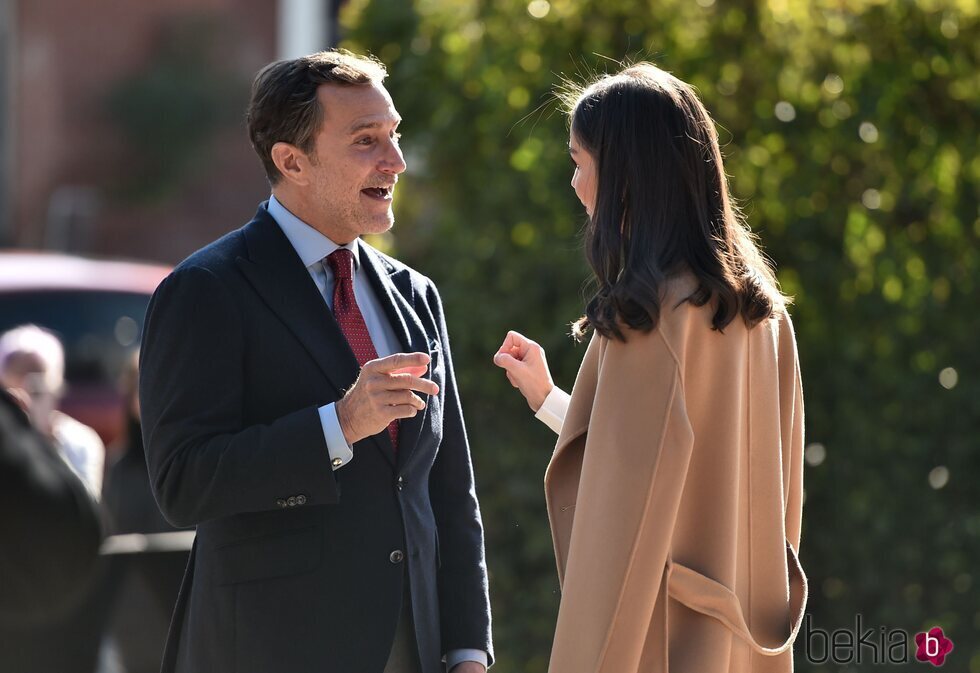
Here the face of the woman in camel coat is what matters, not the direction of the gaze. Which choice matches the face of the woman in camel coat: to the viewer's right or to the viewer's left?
to the viewer's left

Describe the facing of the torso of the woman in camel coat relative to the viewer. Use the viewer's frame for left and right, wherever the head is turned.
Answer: facing away from the viewer and to the left of the viewer

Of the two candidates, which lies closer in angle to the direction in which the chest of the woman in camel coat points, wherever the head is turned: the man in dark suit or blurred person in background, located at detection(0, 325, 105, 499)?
the blurred person in background

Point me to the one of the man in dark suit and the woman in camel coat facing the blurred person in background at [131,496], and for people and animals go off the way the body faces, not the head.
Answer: the woman in camel coat

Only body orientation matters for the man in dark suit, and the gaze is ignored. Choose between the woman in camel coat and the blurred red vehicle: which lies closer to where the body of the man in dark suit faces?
the woman in camel coat

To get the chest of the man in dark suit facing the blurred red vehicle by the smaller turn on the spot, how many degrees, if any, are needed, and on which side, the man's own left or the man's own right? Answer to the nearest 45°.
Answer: approximately 135° to the man's own left

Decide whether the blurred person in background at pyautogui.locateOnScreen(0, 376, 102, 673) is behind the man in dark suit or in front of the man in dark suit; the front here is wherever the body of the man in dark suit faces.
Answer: behind

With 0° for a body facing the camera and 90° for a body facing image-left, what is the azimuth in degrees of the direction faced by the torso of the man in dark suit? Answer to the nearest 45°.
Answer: approximately 315°

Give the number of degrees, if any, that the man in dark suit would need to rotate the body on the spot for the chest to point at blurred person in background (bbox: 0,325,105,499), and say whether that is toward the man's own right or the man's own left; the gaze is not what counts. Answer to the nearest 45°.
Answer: approximately 135° to the man's own left

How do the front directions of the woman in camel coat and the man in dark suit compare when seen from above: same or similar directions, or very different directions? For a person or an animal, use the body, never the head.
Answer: very different directions

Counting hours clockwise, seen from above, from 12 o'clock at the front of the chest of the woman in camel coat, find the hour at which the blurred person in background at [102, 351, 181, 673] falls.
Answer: The blurred person in background is roughly at 12 o'clock from the woman in camel coat.

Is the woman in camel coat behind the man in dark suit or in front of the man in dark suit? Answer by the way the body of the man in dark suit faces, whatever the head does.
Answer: in front

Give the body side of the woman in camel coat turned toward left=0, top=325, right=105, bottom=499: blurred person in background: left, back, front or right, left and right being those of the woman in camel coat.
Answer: front

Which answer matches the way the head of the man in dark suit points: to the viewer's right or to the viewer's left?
to the viewer's right
